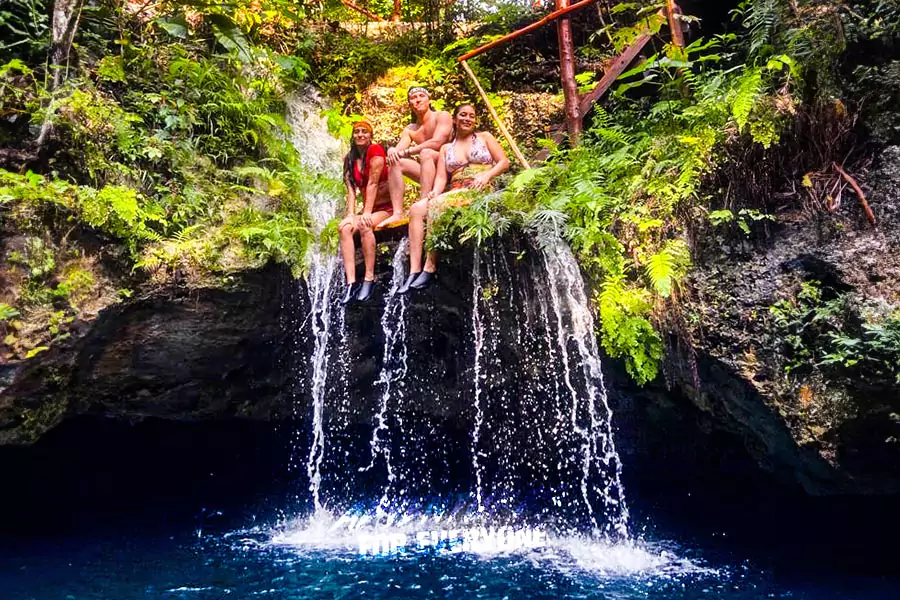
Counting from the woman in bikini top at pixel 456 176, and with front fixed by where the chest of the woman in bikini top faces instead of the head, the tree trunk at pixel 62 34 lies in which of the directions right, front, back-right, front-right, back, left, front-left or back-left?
front-right

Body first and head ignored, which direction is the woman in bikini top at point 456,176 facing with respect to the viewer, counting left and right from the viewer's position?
facing the viewer and to the left of the viewer

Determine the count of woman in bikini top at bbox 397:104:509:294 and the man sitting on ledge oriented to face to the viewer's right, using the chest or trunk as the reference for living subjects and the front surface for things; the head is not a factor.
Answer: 0

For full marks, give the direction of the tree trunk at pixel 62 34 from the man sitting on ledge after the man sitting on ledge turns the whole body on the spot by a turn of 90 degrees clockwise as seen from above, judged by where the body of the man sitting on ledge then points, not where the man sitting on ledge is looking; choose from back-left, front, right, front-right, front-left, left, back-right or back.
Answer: front-left

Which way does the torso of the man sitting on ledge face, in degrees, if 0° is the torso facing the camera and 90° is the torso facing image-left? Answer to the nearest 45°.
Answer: approximately 45°

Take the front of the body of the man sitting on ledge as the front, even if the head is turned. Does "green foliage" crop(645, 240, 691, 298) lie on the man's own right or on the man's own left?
on the man's own left

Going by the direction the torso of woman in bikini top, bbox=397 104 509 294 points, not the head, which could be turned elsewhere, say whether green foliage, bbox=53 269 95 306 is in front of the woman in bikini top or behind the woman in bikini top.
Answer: in front

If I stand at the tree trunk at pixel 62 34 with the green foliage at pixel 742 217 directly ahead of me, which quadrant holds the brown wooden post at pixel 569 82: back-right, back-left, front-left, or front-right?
front-left

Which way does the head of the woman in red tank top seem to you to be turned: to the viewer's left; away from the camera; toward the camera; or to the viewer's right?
toward the camera

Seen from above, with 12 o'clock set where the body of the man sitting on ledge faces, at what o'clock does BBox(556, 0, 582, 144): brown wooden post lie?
The brown wooden post is roughly at 7 o'clock from the man sitting on ledge.

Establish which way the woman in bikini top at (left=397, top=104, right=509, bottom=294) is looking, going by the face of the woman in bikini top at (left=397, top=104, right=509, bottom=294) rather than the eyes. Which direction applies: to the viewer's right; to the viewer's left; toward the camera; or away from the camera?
toward the camera

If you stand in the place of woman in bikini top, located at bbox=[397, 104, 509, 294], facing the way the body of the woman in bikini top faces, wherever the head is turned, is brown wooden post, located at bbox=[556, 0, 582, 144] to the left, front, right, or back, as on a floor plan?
back

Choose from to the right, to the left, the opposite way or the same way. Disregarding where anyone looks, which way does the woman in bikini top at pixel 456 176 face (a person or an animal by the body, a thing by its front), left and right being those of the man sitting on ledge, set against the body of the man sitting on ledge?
the same way
